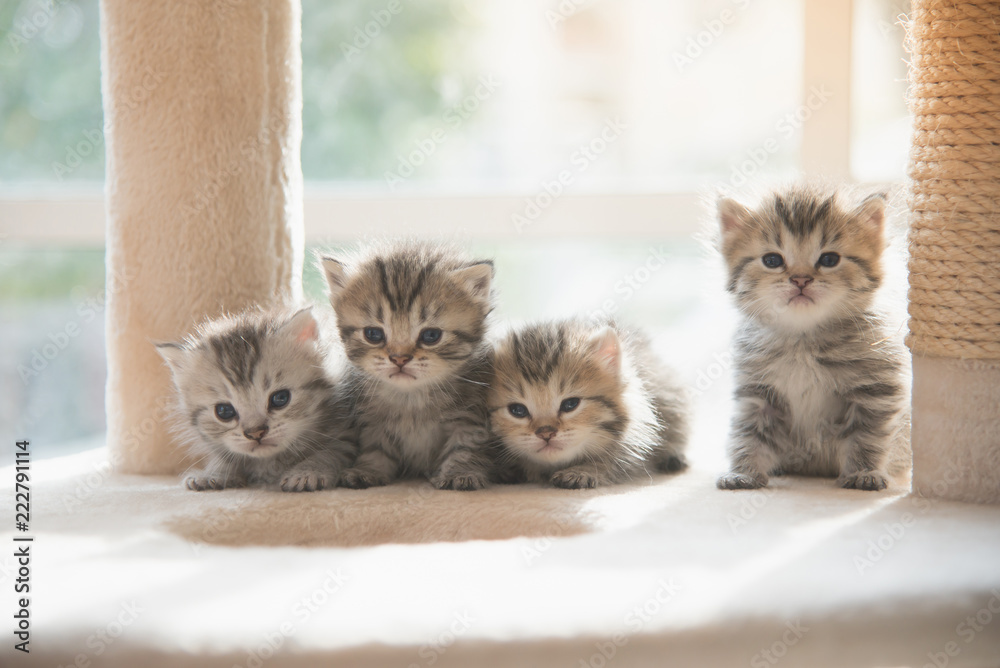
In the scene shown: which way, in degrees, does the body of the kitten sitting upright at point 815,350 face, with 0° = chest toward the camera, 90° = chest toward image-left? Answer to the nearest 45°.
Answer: approximately 0°

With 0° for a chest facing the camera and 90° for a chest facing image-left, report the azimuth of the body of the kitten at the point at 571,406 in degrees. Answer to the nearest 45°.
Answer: approximately 45°

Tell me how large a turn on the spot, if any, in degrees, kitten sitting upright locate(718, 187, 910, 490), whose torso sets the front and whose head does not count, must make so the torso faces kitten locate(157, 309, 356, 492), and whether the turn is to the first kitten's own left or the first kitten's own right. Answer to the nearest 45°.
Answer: approximately 90° to the first kitten's own right

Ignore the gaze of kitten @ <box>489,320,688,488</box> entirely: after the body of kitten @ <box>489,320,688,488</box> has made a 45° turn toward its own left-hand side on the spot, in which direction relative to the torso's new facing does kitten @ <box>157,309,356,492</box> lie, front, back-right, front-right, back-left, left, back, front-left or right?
right

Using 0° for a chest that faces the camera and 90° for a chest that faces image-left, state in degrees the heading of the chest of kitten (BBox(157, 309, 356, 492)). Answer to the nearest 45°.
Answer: approximately 0°

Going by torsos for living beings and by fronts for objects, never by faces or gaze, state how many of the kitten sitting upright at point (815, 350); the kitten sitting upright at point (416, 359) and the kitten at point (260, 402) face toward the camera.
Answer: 3

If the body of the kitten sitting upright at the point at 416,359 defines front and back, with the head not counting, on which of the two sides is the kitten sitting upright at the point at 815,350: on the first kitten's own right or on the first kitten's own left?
on the first kitten's own left
